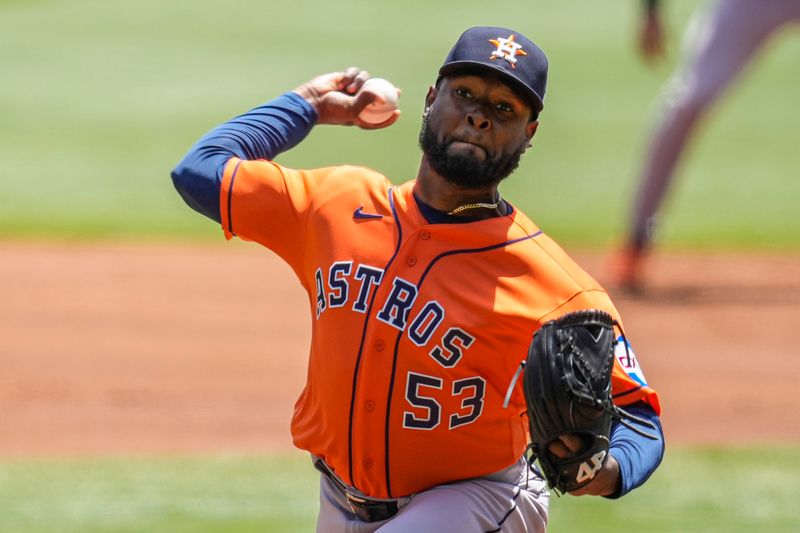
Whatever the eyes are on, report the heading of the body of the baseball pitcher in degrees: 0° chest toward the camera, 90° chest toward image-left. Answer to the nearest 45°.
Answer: approximately 0°

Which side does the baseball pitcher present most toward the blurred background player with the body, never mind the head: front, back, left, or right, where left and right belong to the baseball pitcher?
back
